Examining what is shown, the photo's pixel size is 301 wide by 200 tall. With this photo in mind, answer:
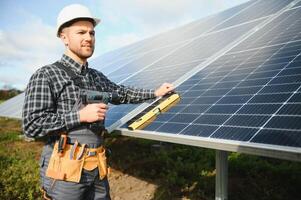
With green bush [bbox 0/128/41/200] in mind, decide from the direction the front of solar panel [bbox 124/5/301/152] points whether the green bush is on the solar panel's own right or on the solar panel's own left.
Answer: on the solar panel's own right

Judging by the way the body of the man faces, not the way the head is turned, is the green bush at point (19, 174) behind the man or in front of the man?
behind

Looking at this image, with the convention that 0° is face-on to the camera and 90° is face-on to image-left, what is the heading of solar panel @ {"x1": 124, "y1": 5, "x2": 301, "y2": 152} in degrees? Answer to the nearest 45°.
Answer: approximately 45°

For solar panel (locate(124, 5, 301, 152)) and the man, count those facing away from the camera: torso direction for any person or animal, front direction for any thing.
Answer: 0

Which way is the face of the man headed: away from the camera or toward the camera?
toward the camera

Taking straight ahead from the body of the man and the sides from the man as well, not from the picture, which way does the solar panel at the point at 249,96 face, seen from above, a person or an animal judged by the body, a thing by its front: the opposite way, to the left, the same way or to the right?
to the right

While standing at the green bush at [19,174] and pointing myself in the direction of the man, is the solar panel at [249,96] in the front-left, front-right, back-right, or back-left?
front-left

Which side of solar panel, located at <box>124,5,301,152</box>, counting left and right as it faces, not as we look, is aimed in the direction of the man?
front

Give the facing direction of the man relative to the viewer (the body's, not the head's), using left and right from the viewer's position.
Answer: facing the viewer and to the right of the viewer

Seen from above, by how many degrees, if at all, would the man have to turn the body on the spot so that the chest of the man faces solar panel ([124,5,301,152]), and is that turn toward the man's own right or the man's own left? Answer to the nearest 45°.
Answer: approximately 45° to the man's own left
